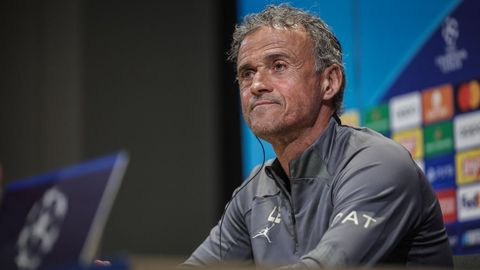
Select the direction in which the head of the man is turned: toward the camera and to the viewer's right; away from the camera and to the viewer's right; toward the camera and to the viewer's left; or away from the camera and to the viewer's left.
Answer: toward the camera and to the viewer's left
